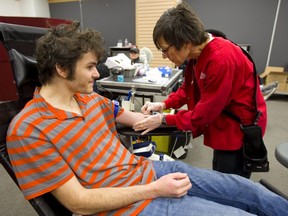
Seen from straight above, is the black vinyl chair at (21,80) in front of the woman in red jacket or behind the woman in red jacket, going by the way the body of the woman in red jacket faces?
in front

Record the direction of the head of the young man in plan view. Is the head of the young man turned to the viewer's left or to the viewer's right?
to the viewer's right

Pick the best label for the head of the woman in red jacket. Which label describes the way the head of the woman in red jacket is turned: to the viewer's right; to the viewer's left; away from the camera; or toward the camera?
to the viewer's left

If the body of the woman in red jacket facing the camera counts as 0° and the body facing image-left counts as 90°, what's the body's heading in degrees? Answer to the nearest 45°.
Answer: approximately 90°

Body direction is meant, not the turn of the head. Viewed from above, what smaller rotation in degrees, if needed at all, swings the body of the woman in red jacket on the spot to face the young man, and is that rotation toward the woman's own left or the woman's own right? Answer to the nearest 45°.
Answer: approximately 45° to the woman's own left
